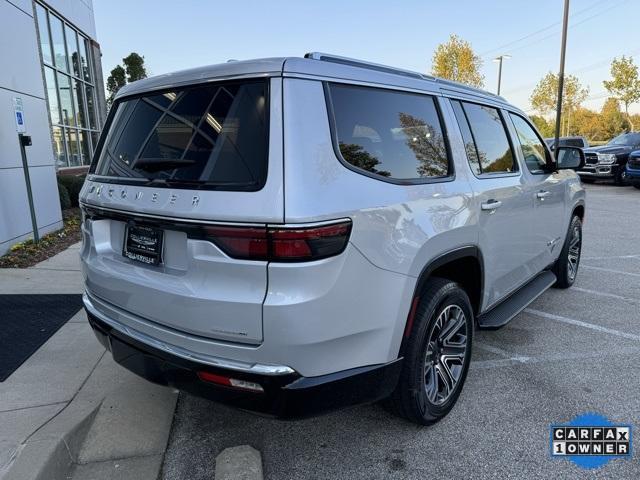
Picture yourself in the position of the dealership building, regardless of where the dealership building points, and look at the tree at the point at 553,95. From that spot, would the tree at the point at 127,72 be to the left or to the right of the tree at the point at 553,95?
left

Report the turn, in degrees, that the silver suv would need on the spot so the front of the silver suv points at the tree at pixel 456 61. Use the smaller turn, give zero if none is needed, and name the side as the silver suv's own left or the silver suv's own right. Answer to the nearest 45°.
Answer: approximately 45° to the silver suv's own left

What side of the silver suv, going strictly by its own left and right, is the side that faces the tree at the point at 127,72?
left

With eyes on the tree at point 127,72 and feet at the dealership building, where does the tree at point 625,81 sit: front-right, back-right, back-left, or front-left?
front-right

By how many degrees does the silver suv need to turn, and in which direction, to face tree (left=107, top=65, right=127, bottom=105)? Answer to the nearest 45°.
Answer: approximately 90° to its left

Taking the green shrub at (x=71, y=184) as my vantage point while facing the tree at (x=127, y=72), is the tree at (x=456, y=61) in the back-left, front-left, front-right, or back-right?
front-right

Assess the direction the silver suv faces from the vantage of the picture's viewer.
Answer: facing away from the viewer and to the right of the viewer

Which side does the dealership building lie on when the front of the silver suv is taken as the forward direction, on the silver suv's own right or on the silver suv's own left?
on the silver suv's own left

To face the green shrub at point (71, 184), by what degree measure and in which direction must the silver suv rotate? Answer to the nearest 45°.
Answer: approximately 90° to its left

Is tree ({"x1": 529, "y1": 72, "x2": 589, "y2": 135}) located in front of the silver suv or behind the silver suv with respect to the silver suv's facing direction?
in front

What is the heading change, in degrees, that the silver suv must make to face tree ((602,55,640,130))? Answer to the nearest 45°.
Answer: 0° — it already faces it
